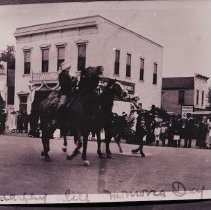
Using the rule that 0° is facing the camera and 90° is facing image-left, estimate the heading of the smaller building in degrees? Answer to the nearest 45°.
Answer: approximately 315°

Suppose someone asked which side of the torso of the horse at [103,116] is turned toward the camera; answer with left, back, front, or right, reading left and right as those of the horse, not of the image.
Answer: right

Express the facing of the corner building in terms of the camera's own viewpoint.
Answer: facing the viewer and to the left of the viewer
